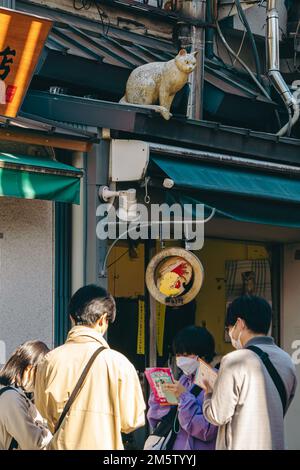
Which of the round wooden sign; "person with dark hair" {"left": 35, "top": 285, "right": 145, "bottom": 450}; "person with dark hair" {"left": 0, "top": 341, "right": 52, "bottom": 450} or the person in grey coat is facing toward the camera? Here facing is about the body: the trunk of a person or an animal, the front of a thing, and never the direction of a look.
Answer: the round wooden sign

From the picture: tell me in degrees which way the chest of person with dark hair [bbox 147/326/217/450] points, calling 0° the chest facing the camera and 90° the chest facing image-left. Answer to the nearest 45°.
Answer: approximately 45°

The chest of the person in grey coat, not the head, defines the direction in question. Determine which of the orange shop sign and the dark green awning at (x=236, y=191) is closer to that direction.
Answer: the orange shop sign

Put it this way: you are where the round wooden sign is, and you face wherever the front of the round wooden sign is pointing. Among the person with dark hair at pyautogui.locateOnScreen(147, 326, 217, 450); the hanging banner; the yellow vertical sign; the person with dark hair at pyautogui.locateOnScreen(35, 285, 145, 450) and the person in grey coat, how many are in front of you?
3

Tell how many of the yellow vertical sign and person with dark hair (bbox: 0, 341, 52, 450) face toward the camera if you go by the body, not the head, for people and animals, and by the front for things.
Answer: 1

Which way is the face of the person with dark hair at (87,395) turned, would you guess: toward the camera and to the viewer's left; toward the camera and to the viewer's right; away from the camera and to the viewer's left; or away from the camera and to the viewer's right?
away from the camera and to the viewer's right
